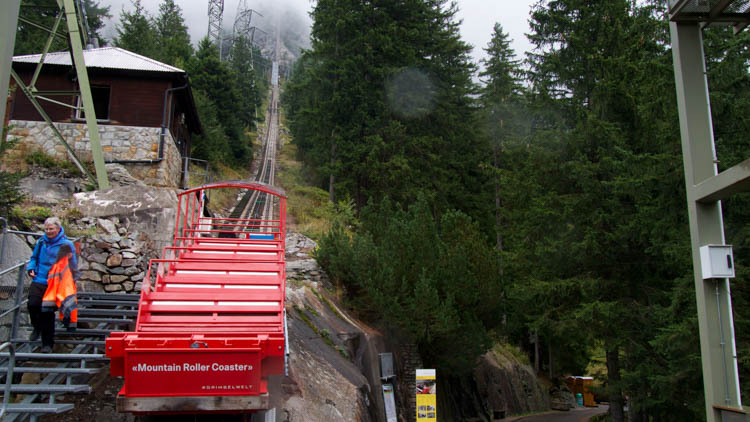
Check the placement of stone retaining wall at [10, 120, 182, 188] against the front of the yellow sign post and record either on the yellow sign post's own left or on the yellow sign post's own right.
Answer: on the yellow sign post's own right

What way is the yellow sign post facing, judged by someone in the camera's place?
facing the viewer

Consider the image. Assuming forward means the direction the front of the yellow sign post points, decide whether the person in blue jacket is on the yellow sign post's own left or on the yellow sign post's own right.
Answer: on the yellow sign post's own right

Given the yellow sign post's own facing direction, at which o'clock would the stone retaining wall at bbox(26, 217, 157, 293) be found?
The stone retaining wall is roughly at 3 o'clock from the yellow sign post.

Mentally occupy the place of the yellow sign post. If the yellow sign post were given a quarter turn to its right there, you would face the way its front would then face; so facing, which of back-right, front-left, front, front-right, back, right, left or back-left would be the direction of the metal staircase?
front-left

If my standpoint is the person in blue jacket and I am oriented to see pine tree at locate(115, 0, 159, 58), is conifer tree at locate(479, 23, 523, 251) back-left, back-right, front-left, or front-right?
front-right

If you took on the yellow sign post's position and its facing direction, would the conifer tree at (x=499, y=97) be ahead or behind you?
behind

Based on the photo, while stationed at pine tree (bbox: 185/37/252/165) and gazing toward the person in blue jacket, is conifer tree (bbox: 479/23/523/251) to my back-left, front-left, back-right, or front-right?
front-left

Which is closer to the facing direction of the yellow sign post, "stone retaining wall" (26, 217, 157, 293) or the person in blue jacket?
the person in blue jacket

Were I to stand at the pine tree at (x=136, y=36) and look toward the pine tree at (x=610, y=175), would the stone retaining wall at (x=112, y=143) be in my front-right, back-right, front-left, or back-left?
front-right

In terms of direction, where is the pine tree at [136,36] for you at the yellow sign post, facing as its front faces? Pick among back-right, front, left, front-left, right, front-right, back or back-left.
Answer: back-right

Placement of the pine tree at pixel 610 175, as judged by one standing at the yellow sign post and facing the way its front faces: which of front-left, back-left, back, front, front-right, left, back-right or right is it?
back-left

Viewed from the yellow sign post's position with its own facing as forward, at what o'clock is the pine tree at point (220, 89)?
The pine tree is roughly at 5 o'clock from the yellow sign post.
